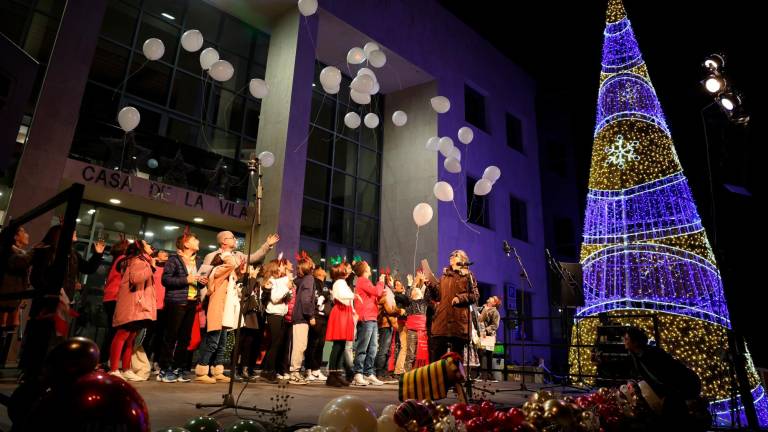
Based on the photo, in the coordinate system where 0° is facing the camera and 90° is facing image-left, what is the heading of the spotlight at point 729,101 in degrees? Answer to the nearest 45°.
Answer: approximately 45°

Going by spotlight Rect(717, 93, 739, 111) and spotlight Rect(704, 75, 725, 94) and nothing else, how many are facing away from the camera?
0

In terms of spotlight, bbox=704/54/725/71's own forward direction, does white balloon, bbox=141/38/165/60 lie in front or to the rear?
in front

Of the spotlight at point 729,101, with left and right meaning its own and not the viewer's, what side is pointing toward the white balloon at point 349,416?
front

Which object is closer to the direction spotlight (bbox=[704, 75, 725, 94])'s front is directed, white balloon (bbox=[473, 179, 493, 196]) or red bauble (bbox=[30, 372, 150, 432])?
the red bauble

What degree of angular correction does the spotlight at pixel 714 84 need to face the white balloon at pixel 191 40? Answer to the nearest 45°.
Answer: approximately 45° to its right

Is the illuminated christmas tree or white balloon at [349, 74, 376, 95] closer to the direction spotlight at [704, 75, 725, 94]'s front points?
the white balloon

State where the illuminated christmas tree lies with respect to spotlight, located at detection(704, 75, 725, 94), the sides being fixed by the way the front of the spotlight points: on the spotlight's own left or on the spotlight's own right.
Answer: on the spotlight's own right

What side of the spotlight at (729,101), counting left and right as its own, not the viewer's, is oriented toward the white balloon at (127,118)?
front

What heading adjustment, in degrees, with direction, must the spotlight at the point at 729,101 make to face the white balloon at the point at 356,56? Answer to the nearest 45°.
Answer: approximately 45° to its right

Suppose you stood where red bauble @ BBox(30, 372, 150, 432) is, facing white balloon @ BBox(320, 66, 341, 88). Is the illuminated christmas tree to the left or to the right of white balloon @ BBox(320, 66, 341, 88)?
right

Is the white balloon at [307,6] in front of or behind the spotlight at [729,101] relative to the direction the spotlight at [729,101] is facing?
in front
